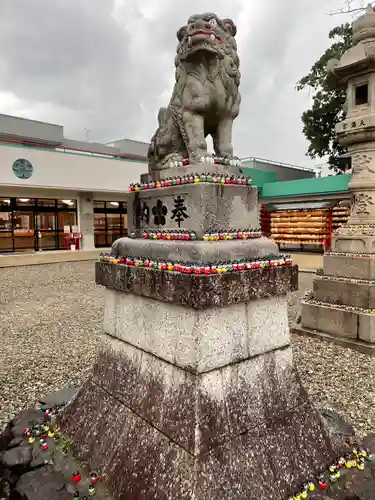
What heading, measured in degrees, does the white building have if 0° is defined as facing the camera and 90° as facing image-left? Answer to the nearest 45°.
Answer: approximately 0°

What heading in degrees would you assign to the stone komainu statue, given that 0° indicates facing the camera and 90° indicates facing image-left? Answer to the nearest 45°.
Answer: approximately 315°

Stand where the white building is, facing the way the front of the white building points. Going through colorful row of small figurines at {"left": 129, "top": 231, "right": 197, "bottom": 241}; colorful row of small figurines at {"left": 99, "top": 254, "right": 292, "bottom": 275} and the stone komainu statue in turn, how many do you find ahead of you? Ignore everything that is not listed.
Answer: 3

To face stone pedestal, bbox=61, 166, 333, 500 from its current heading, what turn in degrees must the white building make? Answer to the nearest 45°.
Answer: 0° — it already faces it

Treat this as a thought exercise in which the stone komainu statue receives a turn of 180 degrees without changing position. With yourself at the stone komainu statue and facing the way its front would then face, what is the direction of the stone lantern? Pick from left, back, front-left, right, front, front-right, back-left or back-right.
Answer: right
